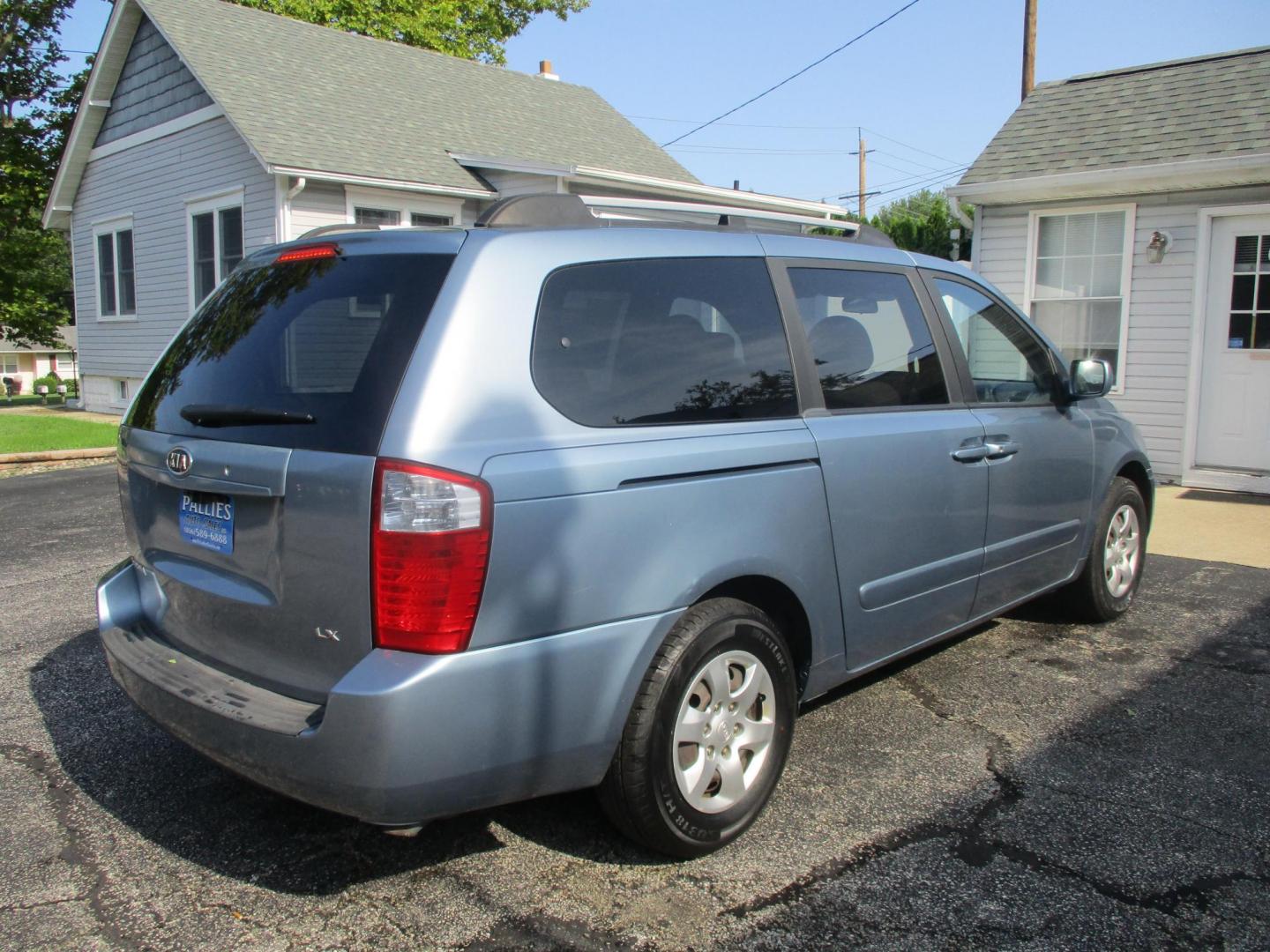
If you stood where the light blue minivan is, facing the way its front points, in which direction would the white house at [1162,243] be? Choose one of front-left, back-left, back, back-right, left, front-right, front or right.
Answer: front

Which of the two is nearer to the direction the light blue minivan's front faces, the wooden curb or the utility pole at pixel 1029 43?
the utility pole

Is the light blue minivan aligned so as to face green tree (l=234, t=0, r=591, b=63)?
no

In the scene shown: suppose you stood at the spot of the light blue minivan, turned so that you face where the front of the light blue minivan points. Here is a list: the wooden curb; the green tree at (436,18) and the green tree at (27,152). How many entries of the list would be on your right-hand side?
0

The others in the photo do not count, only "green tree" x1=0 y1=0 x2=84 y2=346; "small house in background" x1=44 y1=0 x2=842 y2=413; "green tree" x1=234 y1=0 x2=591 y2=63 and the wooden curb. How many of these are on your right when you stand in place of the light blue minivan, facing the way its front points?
0

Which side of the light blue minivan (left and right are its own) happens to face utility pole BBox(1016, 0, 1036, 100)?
front

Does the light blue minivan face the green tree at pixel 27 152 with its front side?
no

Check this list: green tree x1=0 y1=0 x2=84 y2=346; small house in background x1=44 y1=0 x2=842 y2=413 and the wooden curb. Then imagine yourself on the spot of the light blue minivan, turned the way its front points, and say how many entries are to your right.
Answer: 0

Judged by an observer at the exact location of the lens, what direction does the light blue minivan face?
facing away from the viewer and to the right of the viewer

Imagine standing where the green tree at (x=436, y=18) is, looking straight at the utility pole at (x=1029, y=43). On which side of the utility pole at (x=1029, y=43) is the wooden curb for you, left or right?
right

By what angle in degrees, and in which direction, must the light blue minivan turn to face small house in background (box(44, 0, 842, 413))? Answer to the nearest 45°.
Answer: approximately 45° to its left

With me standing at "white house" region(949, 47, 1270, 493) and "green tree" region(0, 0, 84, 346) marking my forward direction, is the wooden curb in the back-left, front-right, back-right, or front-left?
front-left

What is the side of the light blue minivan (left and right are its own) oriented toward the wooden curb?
left

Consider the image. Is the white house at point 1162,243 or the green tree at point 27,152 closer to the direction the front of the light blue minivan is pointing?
the white house

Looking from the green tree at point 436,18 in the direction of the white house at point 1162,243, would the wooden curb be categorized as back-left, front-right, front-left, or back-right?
front-right

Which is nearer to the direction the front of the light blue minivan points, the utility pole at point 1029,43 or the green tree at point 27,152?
the utility pole
